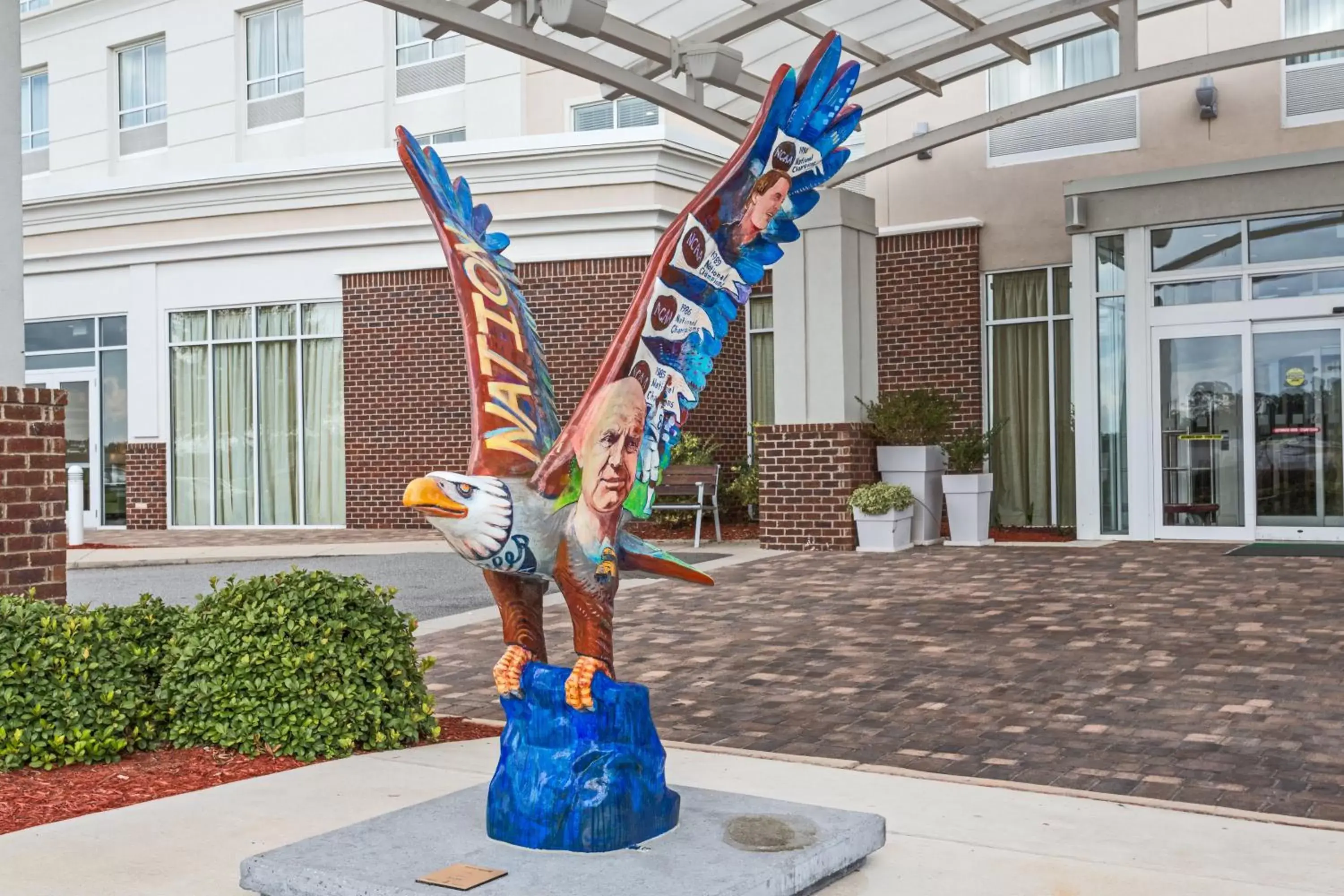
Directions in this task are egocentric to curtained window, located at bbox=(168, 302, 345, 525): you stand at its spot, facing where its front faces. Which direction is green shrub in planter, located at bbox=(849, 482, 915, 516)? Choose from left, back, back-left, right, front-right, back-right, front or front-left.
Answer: front-left

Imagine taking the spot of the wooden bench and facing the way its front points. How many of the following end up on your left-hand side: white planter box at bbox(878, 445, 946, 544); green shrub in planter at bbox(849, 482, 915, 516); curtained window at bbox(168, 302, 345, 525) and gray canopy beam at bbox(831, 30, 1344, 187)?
3

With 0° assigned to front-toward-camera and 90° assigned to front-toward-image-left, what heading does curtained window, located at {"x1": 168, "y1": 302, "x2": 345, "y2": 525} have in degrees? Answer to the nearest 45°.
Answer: approximately 0°

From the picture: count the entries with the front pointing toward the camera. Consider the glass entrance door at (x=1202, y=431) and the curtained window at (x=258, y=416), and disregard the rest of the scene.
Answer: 2

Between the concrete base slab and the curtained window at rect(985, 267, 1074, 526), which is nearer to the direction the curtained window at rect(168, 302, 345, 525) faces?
the concrete base slab

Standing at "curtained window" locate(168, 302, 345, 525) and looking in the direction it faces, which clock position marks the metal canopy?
The metal canopy is roughly at 11 o'clock from the curtained window.

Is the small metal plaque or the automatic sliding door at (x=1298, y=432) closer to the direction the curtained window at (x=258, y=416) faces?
the small metal plaque

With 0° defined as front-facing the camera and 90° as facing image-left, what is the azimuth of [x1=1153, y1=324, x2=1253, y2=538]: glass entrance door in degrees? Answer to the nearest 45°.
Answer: approximately 0°

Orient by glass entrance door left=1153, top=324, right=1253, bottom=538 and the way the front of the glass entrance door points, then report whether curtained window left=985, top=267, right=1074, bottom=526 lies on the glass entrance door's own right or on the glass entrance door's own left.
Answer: on the glass entrance door's own right

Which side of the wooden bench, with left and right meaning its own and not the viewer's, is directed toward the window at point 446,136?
right
